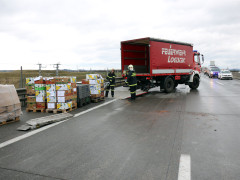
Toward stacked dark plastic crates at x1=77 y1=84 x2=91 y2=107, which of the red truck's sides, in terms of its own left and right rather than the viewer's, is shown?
back

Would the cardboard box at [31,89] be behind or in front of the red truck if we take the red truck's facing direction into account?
behind

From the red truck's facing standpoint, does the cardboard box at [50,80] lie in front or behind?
behind

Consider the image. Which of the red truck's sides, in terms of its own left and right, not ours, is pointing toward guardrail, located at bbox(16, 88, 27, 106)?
back

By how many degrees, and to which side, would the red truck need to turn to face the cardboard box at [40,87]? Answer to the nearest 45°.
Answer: approximately 180°

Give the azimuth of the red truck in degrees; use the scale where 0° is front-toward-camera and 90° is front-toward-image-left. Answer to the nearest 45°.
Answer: approximately 225°

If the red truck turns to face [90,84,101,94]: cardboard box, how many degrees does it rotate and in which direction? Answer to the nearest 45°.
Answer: approximately 180°
